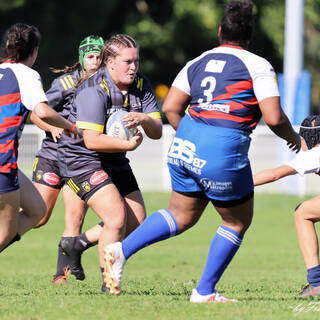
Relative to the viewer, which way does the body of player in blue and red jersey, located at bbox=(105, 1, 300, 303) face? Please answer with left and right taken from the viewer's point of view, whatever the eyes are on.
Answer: facing away from the viewer and to the right of the viewer

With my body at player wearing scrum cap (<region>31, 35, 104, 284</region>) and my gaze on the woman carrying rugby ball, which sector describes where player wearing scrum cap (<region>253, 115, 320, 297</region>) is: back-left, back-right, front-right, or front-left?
front-left

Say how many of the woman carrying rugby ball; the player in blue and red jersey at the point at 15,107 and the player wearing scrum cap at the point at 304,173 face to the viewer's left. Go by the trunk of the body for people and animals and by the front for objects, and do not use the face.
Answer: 1

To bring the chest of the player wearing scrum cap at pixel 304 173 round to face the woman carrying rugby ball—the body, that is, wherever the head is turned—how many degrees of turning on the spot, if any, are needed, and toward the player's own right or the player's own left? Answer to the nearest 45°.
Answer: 0° — they already face them

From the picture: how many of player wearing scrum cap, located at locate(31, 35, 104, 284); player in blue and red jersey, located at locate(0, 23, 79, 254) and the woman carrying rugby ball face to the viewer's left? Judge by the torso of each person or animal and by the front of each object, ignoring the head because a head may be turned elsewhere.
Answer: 0

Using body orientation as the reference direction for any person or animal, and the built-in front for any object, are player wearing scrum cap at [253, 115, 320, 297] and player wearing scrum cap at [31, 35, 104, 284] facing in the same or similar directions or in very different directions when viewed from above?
very different directions

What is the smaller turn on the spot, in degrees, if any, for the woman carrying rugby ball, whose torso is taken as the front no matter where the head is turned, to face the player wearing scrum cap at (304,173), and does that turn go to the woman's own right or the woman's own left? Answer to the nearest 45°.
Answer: approximately 45° to the woman's own left

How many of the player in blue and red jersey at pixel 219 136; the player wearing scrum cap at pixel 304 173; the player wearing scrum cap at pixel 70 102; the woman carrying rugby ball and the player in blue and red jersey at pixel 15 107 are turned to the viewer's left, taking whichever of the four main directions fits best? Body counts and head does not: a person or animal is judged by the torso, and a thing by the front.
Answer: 1

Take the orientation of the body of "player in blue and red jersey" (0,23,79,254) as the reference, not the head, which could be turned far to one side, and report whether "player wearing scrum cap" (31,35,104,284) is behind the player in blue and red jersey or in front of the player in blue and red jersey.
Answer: in front

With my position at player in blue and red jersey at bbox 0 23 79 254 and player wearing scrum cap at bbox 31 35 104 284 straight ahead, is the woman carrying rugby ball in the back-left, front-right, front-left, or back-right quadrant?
front-right

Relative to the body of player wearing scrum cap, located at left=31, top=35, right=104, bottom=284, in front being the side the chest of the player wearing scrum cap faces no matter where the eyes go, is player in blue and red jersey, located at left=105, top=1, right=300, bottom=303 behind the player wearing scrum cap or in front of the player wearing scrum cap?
in front

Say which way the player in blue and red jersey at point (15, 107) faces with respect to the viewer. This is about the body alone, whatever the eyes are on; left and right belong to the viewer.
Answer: facing away from the viewer and to the right of the viewer

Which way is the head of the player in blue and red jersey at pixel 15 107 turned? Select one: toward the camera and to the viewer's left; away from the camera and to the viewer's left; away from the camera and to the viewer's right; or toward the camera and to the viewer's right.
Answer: away from the camera and to the viewer's right

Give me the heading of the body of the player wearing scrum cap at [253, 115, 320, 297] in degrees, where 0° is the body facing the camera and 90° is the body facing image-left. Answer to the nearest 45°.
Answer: approximately 90°
